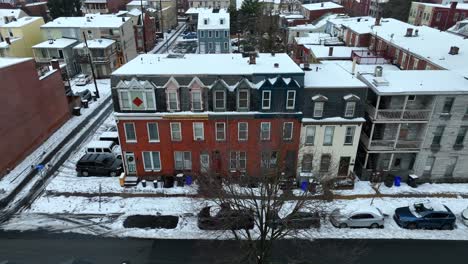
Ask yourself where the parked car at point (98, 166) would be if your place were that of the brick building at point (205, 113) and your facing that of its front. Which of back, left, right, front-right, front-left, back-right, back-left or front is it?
right

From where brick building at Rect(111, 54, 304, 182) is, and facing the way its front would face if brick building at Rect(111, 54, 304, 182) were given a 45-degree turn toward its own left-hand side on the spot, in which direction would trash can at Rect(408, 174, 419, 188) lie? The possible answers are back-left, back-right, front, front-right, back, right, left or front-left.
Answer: front-left

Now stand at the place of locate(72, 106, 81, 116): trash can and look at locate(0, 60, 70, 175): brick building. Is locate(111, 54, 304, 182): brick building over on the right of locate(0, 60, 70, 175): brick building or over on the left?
left

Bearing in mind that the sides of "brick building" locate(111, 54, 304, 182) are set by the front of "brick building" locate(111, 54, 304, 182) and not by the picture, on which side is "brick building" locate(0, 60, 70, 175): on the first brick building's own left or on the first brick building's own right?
on the first brick building's own right

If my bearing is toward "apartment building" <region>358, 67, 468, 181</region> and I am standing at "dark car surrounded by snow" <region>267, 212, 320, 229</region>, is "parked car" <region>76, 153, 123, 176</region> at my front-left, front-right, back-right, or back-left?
back-left

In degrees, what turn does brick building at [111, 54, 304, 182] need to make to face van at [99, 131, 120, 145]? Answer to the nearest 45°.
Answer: approximately 135° to its right

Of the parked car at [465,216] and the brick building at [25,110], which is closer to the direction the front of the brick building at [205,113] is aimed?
the parked car
